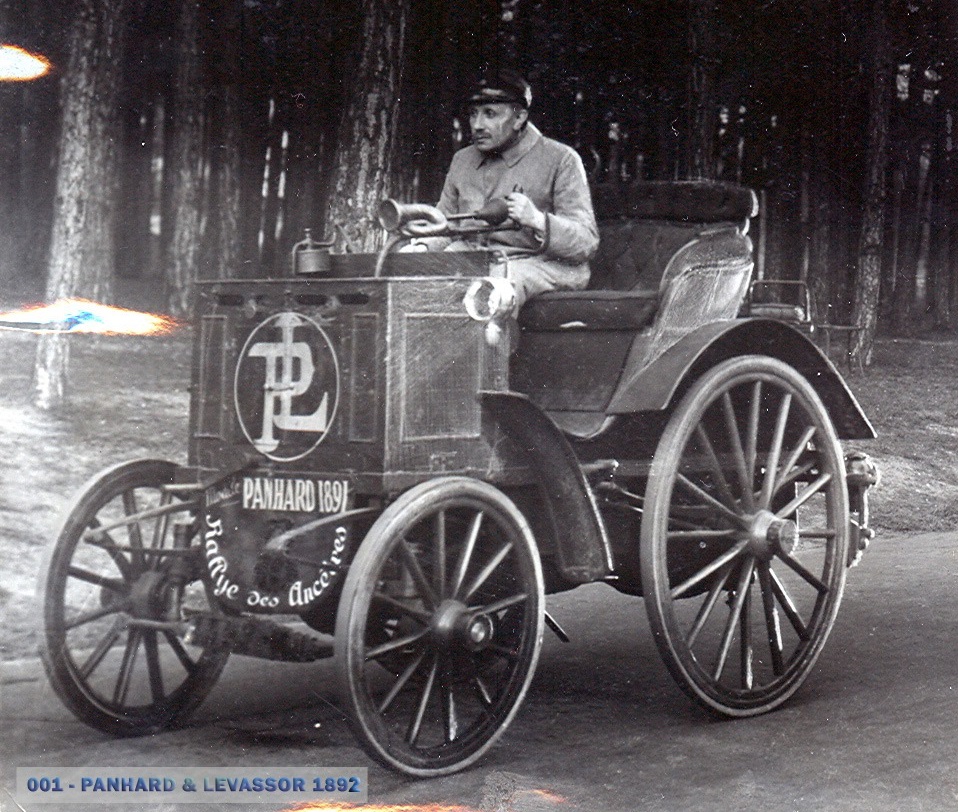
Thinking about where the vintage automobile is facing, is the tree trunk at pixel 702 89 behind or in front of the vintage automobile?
behind

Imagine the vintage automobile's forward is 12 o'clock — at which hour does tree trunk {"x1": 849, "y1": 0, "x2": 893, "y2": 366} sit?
The tree trunk is roughly at 6 o'clock from the vintage automobile.

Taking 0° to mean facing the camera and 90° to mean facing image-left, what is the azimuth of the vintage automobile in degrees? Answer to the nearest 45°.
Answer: approximately 45°

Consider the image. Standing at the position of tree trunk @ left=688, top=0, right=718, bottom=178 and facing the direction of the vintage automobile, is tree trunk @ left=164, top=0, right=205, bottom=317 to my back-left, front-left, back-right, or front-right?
front-right

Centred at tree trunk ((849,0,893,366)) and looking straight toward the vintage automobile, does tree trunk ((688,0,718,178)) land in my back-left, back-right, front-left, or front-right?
front-right

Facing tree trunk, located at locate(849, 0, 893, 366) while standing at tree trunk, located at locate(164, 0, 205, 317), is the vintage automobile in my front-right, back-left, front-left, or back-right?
front-right

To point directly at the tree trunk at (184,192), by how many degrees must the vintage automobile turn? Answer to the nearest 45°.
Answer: approximately 90° to its right

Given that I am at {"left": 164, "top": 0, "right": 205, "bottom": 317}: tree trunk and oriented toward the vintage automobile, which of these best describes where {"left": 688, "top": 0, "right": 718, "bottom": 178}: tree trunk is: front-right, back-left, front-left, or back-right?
front-left
